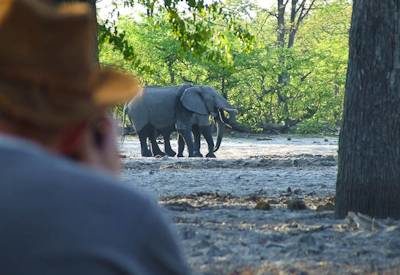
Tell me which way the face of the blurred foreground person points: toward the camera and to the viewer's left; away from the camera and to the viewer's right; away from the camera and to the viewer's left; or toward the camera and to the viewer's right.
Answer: away from the camera and to the viewer's right

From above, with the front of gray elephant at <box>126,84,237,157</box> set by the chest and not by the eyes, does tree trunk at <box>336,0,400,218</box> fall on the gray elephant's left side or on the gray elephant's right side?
on the gray elephant's right side

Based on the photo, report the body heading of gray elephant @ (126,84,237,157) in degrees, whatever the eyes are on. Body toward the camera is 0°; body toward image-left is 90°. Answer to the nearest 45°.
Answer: approximately 270°

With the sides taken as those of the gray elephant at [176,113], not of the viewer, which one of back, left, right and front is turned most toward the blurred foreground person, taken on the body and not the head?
right
